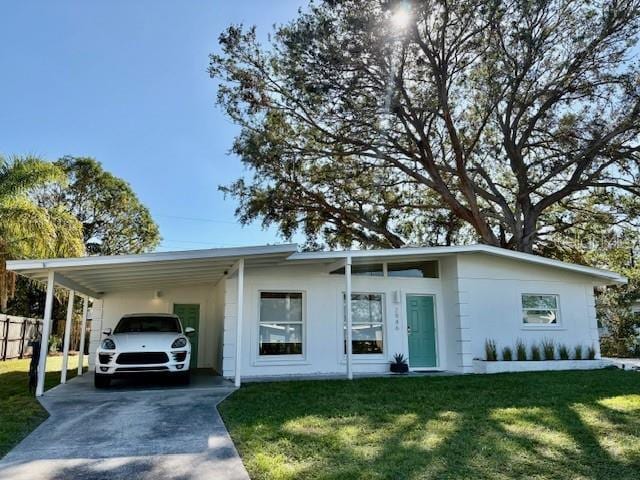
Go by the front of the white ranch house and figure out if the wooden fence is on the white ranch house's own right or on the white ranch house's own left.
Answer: on the white ranch house's own right

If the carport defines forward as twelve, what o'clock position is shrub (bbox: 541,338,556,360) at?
The shrub is roughly at 9 o'clock from the carport.

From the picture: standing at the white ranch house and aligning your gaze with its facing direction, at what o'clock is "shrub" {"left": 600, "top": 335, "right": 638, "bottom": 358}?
The shrub is roughly at 8 o'clock from the white ranch house.

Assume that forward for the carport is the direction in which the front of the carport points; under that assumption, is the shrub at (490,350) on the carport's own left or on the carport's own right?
on the carport's own left

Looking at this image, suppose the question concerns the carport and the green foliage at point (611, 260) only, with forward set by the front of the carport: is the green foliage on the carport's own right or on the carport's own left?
on the carport's own left

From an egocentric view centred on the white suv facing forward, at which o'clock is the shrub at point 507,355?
The shrub is roughly at 9 o'clock from the white suv.

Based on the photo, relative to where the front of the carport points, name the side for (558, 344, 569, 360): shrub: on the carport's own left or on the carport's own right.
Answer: on the carport's own left

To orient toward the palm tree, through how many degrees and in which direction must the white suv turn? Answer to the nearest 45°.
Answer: approximately 135° to its right

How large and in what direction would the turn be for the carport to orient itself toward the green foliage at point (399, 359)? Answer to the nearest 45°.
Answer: approximately 90° to its left

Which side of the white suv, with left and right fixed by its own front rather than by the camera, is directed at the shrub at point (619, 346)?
left

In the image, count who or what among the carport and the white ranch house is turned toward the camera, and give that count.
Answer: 2

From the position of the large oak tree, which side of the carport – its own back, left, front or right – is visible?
left

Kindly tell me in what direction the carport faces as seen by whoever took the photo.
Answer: facing the viewer

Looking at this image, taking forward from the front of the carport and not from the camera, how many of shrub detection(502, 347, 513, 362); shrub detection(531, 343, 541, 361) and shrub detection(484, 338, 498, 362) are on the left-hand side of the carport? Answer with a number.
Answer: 3

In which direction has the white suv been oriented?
toward the camera
